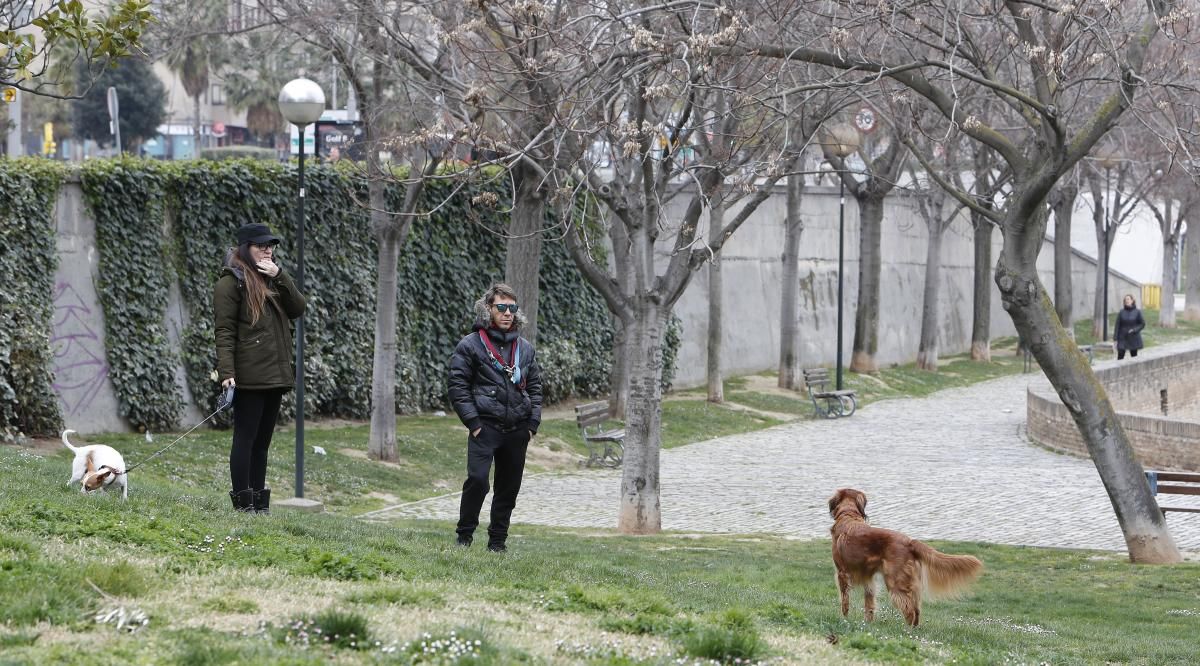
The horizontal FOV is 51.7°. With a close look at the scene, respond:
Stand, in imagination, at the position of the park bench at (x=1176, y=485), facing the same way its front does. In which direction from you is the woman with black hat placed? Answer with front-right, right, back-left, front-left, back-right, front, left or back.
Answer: front-right

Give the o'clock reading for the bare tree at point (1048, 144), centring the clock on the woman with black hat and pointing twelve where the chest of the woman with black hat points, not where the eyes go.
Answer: The bare tree is roughly at 10 o'clock from the woman with black hat.

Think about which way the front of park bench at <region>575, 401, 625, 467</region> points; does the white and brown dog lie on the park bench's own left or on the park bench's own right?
on the park bench's own right

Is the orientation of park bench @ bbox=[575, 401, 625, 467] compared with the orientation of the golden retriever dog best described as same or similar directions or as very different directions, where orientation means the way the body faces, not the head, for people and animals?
very different directions

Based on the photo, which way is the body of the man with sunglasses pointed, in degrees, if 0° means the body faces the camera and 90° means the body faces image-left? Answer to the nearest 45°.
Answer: approximately 315°

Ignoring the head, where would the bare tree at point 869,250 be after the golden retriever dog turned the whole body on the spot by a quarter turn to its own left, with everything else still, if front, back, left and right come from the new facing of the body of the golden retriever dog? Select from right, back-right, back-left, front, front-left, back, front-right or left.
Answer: back-right

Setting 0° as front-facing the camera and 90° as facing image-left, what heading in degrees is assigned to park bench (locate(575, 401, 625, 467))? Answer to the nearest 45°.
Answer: approximately 315°

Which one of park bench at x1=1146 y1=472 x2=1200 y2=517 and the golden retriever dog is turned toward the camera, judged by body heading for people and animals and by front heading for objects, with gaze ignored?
the park bench
